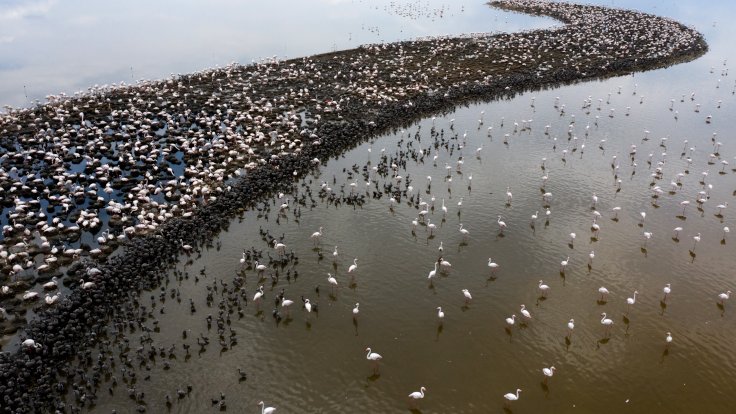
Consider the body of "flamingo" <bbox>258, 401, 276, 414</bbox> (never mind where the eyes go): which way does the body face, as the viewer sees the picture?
to the viewer's left

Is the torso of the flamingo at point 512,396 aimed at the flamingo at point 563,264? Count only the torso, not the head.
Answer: no

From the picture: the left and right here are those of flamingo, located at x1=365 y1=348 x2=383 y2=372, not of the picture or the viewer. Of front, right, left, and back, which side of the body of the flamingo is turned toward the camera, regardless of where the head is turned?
left

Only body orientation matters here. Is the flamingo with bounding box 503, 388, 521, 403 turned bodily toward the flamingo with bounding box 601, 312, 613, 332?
no

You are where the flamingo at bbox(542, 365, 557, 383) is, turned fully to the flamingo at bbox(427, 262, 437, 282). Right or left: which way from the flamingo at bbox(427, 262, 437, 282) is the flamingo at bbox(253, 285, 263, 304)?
left

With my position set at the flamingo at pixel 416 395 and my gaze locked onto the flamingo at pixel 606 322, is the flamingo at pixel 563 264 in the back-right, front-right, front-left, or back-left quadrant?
front-left

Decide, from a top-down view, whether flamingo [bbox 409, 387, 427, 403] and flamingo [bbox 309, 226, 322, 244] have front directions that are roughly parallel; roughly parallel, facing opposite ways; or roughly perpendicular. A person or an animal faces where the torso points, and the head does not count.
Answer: roughly parallel

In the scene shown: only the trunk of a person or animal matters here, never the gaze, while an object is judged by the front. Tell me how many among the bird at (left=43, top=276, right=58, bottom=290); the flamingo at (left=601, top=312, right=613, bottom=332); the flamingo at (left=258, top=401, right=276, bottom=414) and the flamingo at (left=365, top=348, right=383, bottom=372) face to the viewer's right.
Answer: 1

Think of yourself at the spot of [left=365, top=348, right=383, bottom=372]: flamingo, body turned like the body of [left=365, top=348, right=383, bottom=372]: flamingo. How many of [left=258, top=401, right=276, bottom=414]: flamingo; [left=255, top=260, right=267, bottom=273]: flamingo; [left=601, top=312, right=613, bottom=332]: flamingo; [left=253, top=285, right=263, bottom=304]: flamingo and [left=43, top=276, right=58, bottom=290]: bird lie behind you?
1
